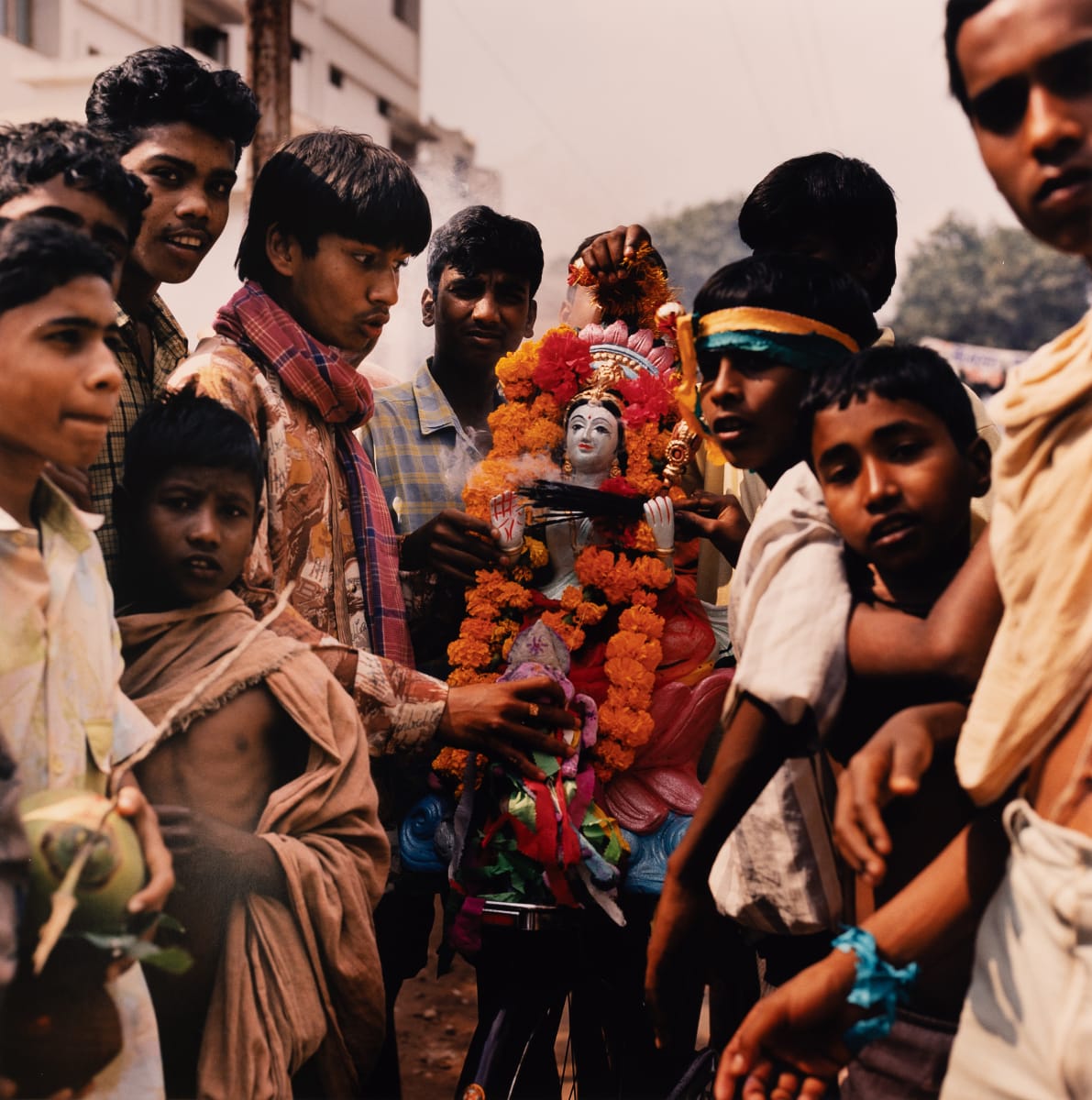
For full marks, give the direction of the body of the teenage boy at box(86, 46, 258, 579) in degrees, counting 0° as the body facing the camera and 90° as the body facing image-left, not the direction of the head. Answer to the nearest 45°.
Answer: approximately 315°

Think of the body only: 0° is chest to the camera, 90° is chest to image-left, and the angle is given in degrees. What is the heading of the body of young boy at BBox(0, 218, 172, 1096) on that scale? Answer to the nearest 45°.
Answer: approximately 315°
